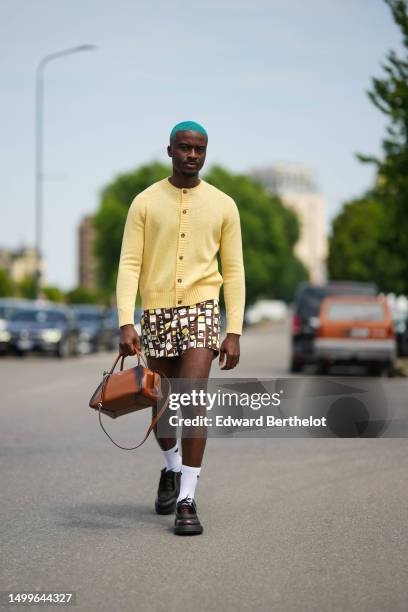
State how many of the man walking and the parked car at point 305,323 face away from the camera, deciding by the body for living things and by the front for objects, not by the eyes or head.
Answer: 1

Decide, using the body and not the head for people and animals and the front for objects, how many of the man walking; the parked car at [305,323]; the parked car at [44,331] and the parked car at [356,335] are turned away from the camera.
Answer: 2

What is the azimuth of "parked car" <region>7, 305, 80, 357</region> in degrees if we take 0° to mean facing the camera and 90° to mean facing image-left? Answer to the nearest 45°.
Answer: approximately 45°

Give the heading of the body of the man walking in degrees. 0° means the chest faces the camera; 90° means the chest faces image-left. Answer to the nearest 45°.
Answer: approximately 0°

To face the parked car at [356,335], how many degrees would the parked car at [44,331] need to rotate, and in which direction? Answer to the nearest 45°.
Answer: approximately 90° to its left

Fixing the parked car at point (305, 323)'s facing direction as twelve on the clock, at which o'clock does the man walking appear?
The man walking is roughly at 6 o'clock from the parked car.

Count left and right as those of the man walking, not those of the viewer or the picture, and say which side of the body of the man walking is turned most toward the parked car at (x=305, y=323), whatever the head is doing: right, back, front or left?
back

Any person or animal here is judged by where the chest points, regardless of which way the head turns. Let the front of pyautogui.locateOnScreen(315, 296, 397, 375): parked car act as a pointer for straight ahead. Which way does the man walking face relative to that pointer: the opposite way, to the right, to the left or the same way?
the opposite way

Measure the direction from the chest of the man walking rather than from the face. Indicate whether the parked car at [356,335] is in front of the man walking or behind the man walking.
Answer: behind

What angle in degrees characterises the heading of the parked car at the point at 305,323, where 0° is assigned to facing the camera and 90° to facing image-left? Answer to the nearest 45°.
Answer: approximately 180°

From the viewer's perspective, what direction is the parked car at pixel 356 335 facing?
away from the camera
